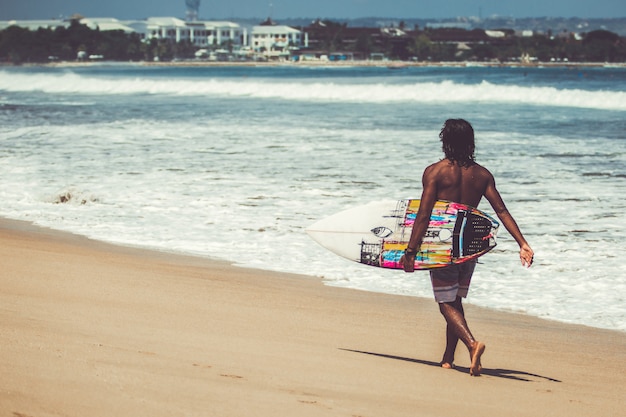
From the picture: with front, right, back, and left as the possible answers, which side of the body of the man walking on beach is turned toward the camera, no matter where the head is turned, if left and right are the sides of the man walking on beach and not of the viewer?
back

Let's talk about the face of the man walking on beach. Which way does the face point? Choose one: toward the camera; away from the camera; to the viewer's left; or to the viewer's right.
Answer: away from the camera
